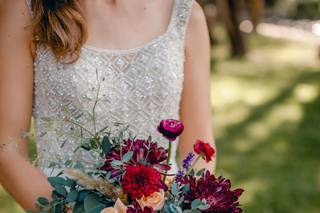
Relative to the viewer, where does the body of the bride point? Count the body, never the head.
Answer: toward the camera

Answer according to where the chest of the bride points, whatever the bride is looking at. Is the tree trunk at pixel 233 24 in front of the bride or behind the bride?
behind
